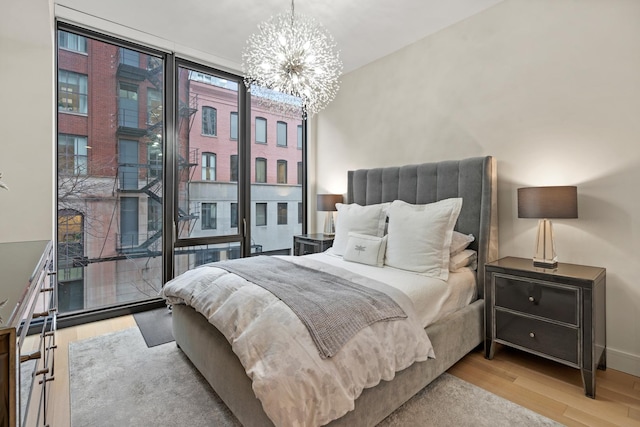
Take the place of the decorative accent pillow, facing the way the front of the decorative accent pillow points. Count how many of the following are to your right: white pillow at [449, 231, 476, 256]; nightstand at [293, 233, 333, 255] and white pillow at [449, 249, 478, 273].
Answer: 1

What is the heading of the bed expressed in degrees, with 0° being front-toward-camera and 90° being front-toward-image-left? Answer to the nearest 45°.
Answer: approximately 45°

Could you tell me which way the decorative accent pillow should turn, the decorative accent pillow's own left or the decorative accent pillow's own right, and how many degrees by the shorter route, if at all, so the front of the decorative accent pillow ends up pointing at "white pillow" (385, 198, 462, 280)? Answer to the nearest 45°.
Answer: approximately 135° to the decorative accent pillow's own left

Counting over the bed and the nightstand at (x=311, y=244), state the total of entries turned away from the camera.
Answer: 0

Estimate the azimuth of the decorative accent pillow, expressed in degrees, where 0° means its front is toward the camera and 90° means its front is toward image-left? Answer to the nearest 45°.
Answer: approximately 45°

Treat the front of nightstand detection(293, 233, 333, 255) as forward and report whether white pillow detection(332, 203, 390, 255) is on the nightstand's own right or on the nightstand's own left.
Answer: on the nightstand's own left

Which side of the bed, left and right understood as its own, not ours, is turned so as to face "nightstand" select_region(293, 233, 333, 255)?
right

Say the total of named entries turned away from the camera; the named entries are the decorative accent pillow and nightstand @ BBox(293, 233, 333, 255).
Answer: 0

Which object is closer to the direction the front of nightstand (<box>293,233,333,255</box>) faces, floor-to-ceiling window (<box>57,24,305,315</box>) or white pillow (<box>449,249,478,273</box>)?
the floor-to-ceiling window
